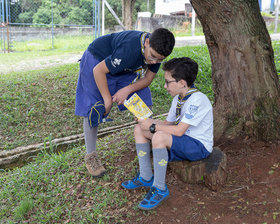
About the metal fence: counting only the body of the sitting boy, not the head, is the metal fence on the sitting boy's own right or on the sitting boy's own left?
on the sitting boy's own right

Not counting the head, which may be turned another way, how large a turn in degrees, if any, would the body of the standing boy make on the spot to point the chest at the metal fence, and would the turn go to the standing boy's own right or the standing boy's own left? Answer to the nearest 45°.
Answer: approximately 135° to the standing boy's own left

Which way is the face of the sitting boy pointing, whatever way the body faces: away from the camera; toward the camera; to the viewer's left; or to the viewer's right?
to the viewer's left

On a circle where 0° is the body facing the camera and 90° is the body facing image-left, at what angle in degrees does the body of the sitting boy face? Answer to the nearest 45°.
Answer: approximately 45°

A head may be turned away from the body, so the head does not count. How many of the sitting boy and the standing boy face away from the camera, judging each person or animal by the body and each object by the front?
0

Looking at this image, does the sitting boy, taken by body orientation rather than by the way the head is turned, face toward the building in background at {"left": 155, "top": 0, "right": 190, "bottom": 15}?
no

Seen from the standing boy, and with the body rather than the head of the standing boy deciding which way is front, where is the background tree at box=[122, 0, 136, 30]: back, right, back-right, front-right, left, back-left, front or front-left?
back-left

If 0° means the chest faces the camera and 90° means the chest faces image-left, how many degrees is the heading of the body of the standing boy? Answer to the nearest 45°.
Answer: approximately 315°
